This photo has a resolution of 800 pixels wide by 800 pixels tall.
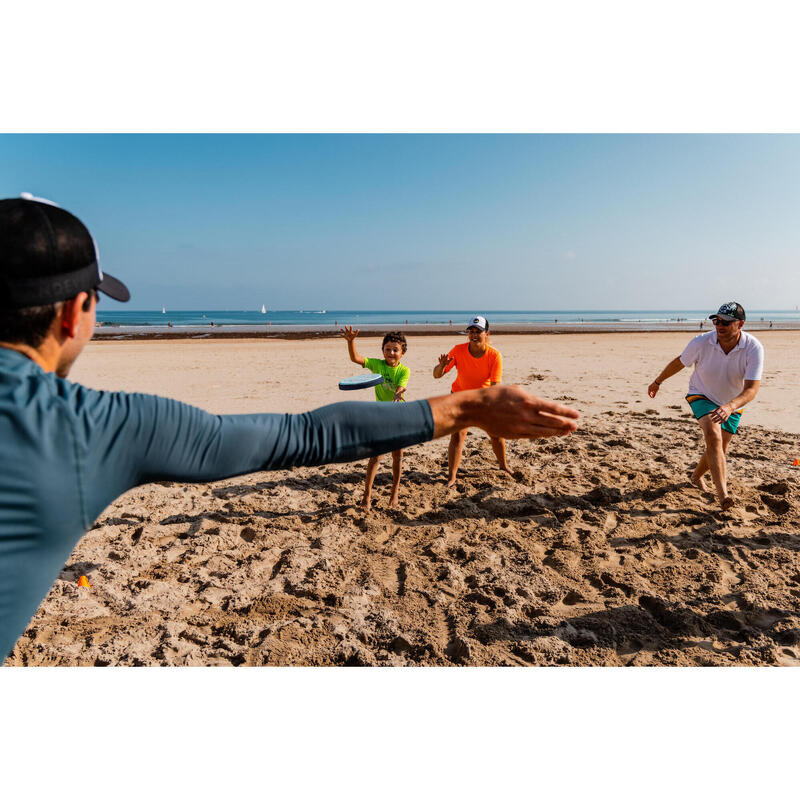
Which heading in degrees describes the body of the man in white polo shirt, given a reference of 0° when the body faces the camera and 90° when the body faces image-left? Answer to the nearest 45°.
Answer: approximately 0°

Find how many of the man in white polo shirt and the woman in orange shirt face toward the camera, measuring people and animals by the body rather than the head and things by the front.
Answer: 2

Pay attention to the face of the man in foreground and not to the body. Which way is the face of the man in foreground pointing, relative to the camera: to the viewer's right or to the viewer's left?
to the viewer's right

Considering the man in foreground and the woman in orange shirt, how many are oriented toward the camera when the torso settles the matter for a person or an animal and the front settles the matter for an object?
1

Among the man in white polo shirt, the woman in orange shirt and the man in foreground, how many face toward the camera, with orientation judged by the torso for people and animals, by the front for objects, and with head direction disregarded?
2

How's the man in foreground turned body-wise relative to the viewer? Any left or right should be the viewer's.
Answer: facing away from the viewer and to the right of the viewer

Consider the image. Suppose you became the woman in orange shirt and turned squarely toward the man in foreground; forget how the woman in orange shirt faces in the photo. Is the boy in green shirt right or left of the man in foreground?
right

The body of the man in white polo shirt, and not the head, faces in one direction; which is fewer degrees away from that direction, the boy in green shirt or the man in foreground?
the man in foreground
